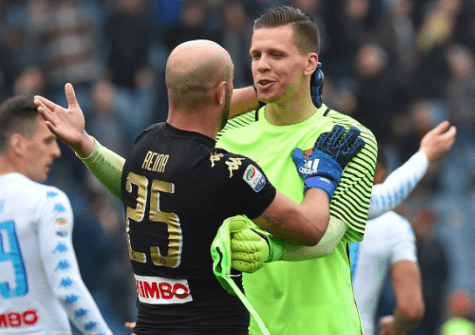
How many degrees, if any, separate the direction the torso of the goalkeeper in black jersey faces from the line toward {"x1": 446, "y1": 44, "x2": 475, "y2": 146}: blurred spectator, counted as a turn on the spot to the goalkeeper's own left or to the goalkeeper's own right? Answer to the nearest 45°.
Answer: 0° — they already face them

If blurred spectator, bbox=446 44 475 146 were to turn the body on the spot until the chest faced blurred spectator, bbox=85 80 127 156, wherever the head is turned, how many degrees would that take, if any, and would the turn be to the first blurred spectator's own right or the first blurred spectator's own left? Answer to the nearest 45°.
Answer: approximately 90° to the first blurred spectator's own right

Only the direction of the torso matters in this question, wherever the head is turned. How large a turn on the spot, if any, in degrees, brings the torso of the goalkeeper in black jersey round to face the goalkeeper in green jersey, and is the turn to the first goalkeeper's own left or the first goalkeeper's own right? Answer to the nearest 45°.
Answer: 0° — they already face them

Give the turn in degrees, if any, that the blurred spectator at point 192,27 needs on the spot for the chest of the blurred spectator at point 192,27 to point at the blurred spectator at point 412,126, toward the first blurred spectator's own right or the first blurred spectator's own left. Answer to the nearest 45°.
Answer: approximately 90° to the first blurred spectator's own left

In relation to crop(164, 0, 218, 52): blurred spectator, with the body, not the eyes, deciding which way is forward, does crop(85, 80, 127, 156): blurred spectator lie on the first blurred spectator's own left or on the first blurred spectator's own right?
on the first blurred spectator's own right

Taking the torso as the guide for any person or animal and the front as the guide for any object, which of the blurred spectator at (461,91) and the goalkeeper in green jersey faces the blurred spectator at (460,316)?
the blurred spectator at (461,91)

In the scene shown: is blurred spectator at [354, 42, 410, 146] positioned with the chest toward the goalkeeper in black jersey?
yes

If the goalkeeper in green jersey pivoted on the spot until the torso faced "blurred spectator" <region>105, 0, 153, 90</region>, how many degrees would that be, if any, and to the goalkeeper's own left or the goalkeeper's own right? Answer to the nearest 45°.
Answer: approximately 135° to the goalkeeper's own right

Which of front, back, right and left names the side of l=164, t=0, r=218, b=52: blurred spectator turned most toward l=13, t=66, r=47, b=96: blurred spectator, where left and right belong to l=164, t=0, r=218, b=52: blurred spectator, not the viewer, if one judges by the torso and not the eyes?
right
